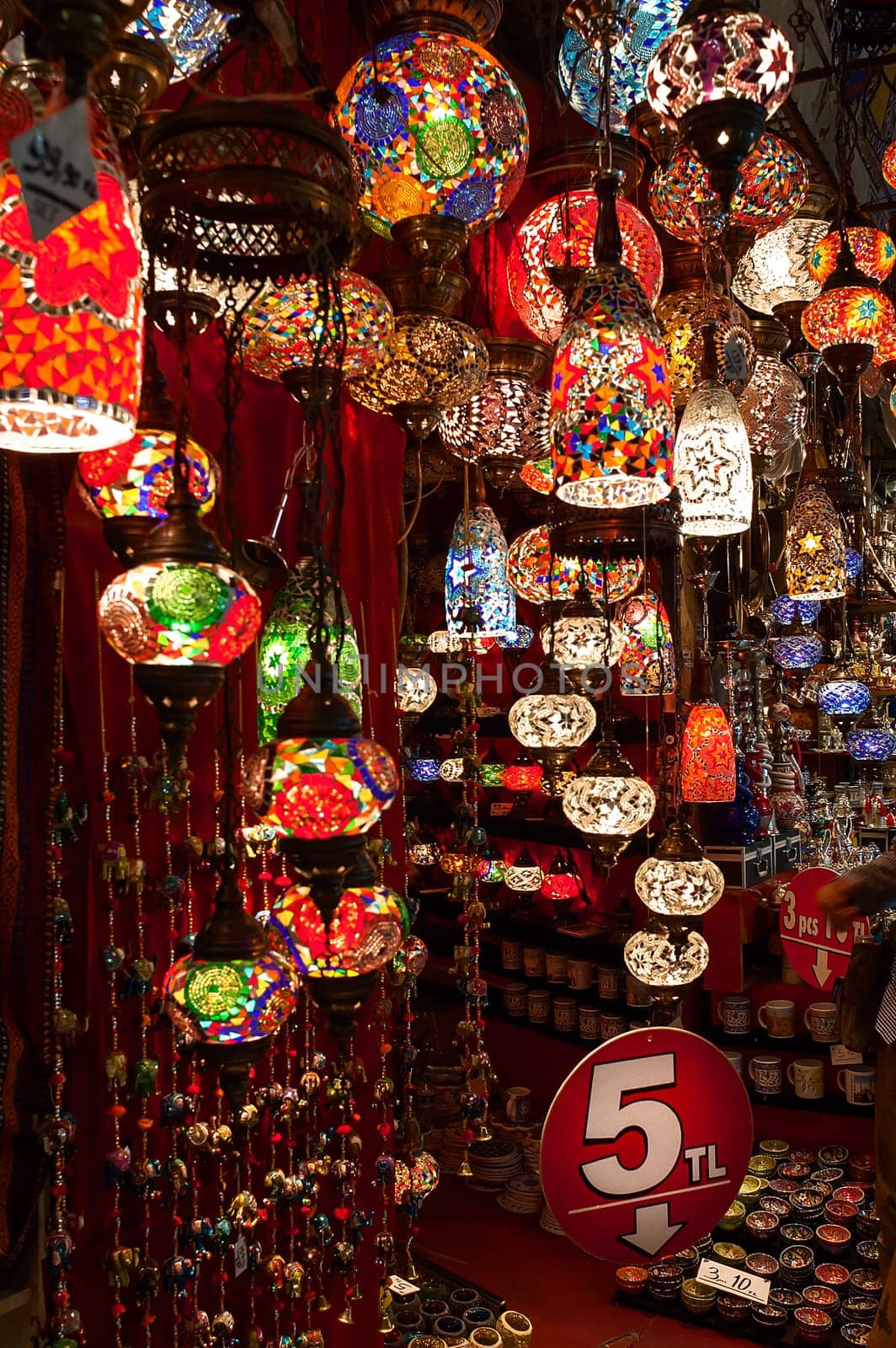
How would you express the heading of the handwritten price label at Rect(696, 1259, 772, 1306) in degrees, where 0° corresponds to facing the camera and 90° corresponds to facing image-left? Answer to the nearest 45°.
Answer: approximately 0°

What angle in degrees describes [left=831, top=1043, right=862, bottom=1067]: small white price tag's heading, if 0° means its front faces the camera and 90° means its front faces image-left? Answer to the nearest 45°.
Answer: approximately 0°

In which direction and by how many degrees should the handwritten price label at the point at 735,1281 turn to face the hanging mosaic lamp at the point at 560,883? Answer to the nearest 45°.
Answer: approximately 135° to its right

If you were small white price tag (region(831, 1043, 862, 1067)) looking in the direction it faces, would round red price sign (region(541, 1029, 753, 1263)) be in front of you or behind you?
in front

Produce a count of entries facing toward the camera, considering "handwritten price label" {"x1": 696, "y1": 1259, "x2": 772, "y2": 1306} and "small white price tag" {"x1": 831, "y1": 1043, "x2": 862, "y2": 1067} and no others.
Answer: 2
